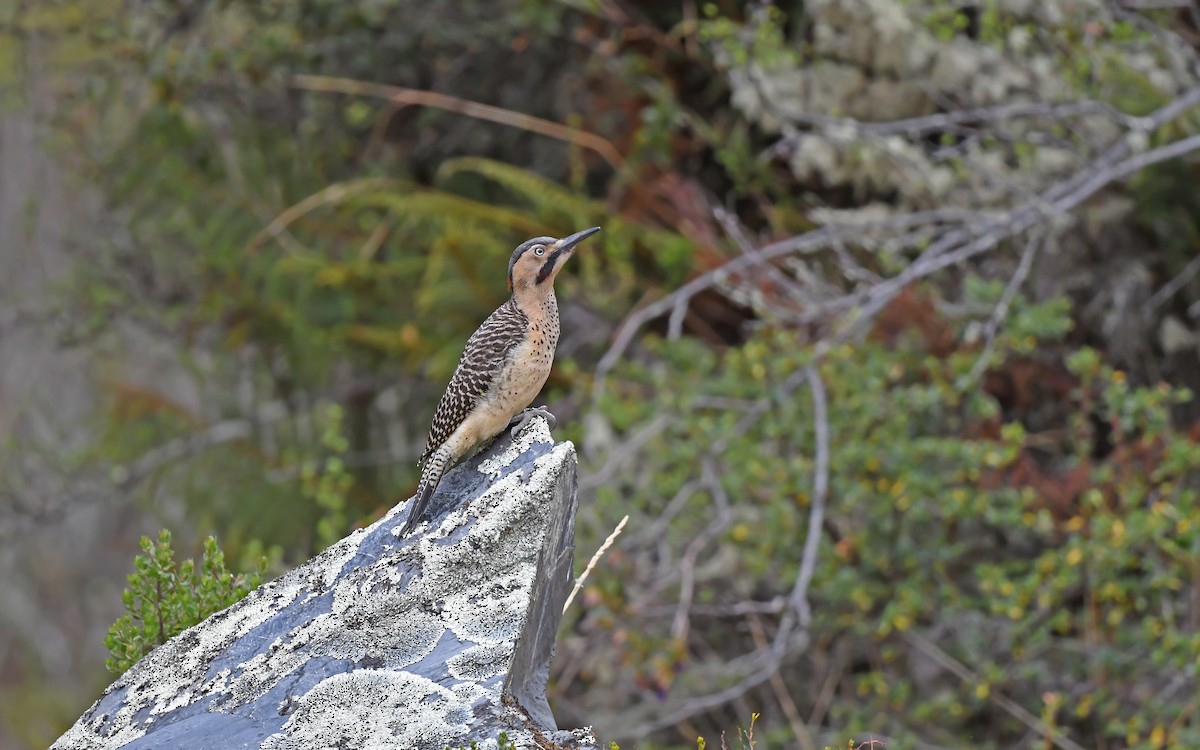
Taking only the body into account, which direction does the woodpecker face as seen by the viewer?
to the viewer's right

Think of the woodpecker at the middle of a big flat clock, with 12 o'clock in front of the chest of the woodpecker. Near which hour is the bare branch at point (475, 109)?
The bare branch is roughly at 9 o'clock from the woodpecker.
